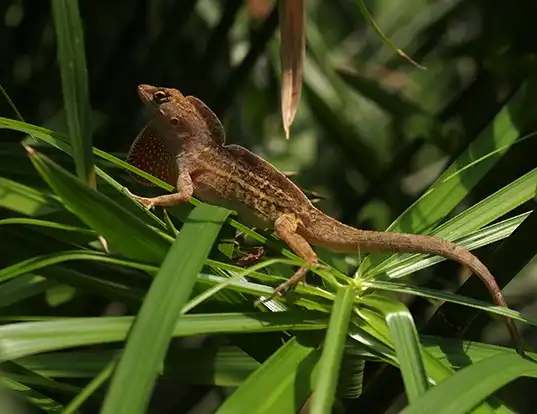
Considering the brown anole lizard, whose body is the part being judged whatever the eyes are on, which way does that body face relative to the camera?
to the viewer's left
